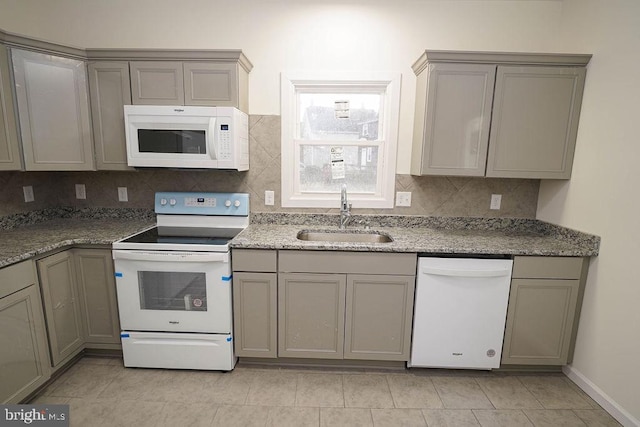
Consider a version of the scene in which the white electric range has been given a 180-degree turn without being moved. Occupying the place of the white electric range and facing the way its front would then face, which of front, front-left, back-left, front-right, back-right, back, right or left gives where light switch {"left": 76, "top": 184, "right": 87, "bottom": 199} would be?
front-left

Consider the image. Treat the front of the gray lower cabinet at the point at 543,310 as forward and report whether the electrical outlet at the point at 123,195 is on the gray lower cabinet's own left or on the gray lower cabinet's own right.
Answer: on the gray lower cabinet's own right

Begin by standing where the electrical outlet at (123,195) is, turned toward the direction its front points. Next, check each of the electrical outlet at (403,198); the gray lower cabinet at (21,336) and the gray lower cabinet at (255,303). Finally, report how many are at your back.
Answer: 0

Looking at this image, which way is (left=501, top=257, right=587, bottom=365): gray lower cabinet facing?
toward the camera

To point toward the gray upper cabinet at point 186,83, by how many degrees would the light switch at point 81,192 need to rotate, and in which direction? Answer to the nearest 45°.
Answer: approximately 45° to its left

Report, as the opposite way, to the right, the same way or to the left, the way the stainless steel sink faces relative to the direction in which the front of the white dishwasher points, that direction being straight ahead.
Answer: the same way

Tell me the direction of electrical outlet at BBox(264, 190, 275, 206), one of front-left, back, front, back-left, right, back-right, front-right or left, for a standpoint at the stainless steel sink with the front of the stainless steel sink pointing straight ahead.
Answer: right

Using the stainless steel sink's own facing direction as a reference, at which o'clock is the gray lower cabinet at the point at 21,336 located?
The gray lower cabinet is roughly at 2 o'clock from the stainless steel sink.

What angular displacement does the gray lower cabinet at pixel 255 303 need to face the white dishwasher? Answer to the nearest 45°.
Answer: approximately 90° to its left

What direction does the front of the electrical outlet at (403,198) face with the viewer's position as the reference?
facing the viewer

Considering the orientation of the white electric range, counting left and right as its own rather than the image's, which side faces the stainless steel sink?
left

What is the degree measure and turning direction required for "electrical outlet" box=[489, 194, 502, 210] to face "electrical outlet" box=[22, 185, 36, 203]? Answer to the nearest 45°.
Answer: approximately 45° to its right

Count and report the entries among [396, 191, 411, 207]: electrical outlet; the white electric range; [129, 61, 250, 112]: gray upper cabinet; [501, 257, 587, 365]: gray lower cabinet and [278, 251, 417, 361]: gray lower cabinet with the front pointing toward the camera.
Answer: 5

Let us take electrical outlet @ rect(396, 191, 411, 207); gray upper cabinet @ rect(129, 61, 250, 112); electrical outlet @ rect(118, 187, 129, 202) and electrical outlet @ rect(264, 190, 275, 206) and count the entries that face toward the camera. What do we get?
4

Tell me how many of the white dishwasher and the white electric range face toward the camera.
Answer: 2

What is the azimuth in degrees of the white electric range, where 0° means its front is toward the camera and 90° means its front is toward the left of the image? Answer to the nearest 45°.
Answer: approximately 0°

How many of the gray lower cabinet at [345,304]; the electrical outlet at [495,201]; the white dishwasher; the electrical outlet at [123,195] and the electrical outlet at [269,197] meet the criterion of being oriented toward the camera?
5

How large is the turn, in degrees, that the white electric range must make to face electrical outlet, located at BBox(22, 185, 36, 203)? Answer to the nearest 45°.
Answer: approximately 135° to its right

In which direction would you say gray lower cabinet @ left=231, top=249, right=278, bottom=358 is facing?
toward the camera
